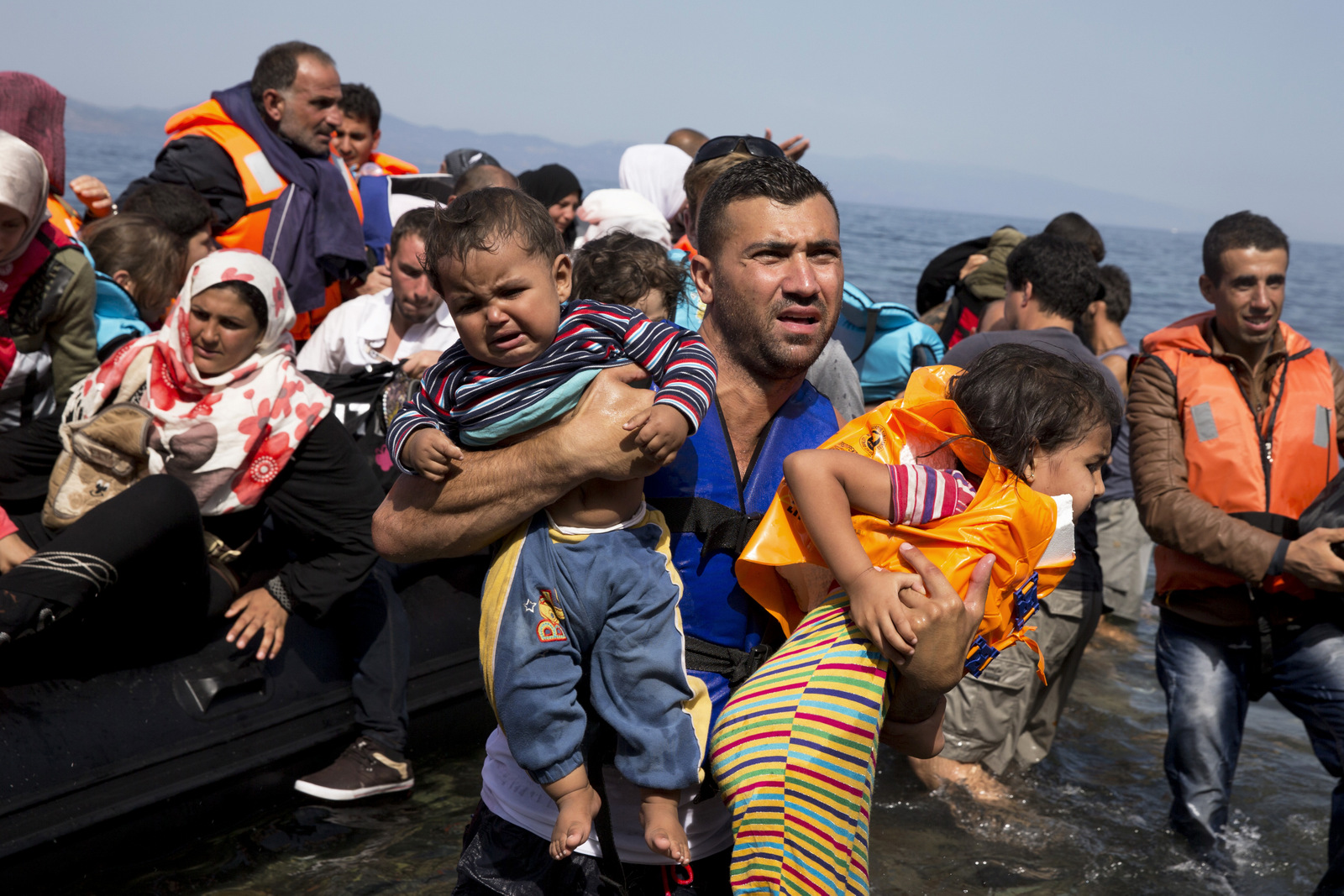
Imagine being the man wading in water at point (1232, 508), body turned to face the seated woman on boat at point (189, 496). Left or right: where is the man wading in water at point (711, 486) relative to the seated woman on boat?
left

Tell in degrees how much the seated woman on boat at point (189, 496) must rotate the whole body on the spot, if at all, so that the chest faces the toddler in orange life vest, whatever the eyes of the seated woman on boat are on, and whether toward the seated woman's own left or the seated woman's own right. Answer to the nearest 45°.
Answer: approximately 90° to the seated woman's own left

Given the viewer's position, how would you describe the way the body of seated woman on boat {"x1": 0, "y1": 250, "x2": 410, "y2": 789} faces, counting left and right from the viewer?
facing the viewer and to the left of the viewer

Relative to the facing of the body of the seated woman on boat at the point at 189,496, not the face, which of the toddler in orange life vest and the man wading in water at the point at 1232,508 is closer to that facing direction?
the toddler in orange life vest

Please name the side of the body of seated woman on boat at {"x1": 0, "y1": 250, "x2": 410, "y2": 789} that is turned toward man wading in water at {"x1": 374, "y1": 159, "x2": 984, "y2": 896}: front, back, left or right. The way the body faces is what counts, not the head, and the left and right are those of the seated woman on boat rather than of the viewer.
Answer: left
